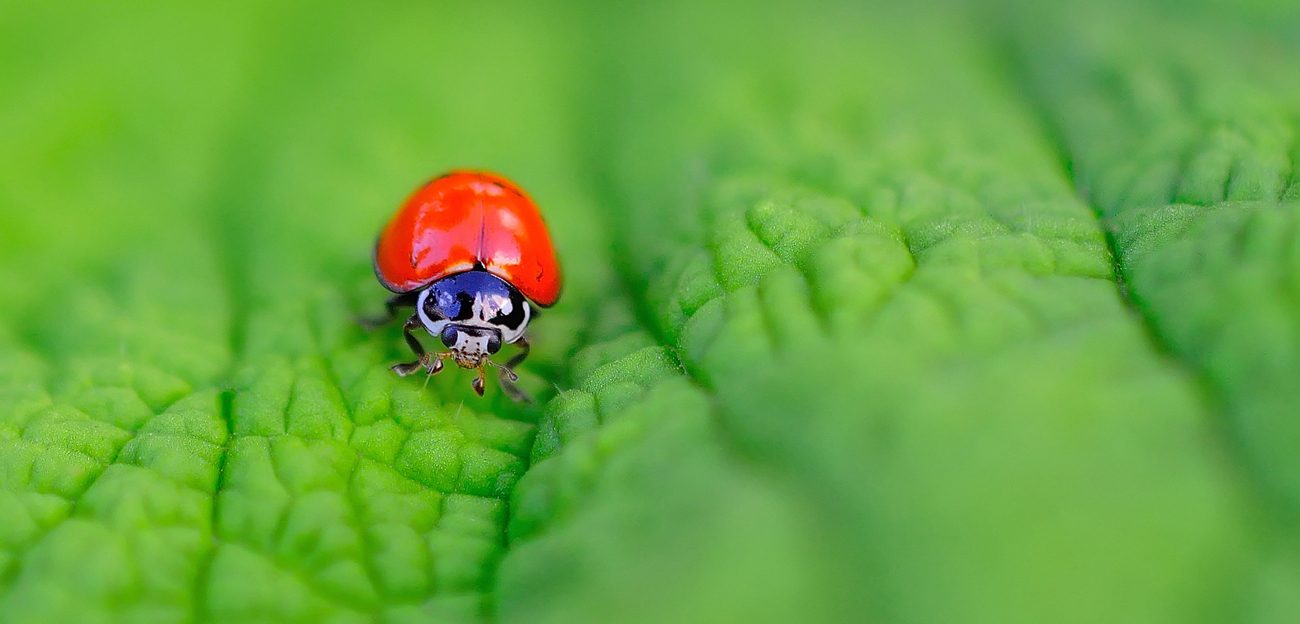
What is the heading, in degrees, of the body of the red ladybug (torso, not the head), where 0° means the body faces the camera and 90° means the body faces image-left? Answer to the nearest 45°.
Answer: approximately 0°
